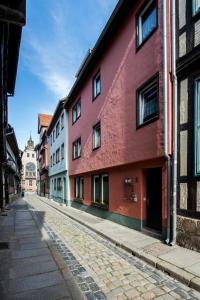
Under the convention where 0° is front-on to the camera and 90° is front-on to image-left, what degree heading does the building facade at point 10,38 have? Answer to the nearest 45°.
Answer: approximately 270°

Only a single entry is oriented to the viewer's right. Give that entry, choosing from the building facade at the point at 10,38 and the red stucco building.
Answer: the building facade

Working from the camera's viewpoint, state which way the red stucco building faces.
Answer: facing the viewer and to the left of the viewer

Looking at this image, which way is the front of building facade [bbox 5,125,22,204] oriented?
to the viewer's right

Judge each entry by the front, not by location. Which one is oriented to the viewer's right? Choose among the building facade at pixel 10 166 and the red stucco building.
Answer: the building facade
